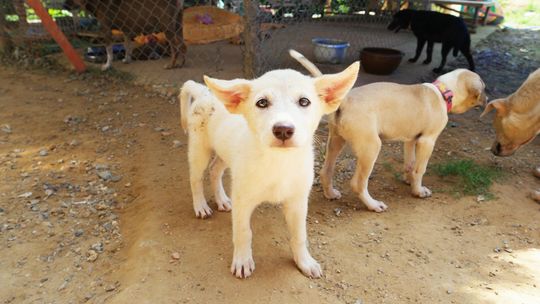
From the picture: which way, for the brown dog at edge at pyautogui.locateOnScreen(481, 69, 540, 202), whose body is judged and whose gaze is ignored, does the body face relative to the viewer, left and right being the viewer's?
facing to the left of the viewer

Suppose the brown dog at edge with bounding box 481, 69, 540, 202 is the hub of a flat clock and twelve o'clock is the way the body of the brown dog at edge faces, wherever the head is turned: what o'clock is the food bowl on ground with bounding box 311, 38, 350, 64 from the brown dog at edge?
The food bowl on ground is roughly at 1 o'clock from the brown dog at edge.

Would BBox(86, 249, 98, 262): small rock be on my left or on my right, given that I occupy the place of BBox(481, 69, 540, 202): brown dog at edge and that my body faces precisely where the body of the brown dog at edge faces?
on my left

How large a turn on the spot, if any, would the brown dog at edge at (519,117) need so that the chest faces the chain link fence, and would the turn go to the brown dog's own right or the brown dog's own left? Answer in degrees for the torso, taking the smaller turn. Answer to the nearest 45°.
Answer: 0° — it already faces it

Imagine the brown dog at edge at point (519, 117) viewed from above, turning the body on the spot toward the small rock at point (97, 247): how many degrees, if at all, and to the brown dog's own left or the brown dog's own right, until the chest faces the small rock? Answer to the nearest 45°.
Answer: approximately 45° to the brown dog's own left

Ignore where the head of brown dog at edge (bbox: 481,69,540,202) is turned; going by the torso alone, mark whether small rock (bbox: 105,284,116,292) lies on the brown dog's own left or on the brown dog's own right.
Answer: on the brown dog's own left
